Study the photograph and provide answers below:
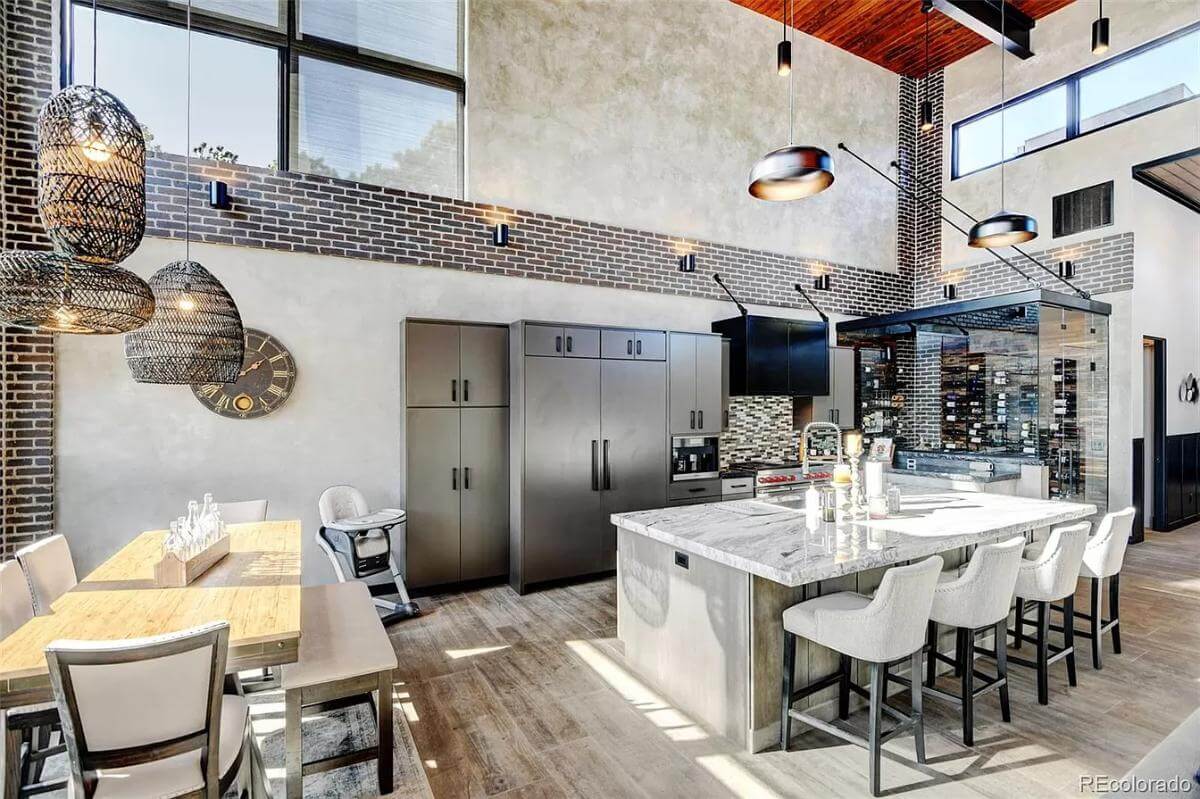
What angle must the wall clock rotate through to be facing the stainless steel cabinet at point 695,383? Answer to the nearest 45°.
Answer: approximately 90° to its left

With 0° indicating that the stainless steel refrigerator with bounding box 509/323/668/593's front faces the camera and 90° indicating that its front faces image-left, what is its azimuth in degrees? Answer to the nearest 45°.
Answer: approximately 315°

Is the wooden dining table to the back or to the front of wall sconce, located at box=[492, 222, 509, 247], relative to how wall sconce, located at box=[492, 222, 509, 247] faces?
to the front

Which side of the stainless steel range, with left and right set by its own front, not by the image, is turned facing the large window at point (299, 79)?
right

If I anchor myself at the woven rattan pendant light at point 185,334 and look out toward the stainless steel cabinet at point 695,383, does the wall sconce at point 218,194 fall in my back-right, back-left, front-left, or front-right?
front-left

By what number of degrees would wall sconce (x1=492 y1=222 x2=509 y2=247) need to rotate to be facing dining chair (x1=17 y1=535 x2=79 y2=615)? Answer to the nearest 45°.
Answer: approximately 45° to its right

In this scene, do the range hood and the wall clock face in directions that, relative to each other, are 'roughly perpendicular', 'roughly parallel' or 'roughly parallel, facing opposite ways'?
roughly parallel

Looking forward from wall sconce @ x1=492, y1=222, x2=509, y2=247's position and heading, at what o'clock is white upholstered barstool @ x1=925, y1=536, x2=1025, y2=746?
The white upholstered barstool is roughly at 11 o'clock from the wall sconce.

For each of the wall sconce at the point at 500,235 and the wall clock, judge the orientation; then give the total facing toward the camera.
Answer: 2

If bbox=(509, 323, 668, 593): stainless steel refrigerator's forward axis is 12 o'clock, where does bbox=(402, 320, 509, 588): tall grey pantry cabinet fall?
bbox=(402, 320, 509, 588): tall grey pantry cabinet is roughly at 4 o'clock from bbox=(509, 323, 668, 593): stainless steel refrigerator.
